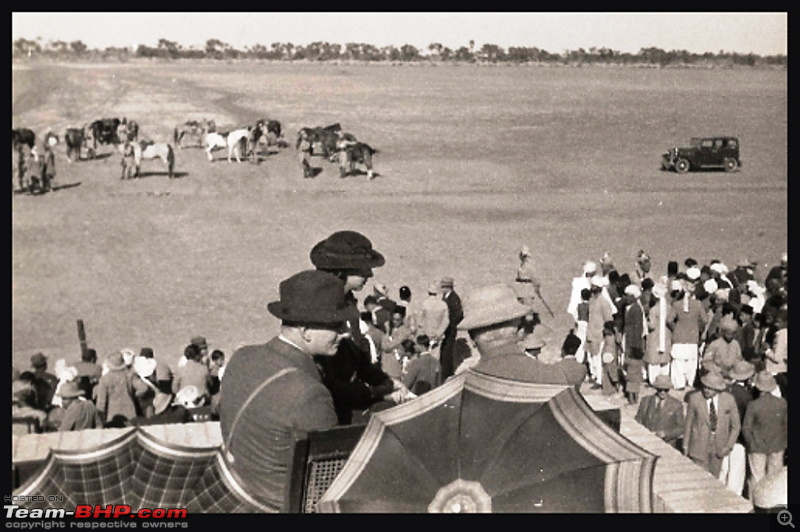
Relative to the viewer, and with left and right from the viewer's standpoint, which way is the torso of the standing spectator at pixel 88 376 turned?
facing away from the viewer

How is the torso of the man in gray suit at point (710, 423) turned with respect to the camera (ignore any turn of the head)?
toward the camera

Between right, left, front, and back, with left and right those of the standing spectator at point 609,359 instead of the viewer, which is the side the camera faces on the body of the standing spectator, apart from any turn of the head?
back

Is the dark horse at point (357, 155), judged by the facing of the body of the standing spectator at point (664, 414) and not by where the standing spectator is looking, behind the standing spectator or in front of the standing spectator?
behind

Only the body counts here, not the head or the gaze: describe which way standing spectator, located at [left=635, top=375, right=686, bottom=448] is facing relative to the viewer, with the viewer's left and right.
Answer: facing the viewer

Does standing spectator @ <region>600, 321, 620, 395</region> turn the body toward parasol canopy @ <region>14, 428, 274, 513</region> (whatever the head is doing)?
no

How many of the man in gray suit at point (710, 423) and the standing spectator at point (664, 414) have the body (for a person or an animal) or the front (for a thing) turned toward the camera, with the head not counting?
2

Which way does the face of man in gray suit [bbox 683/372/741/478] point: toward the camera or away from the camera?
toward the camera
